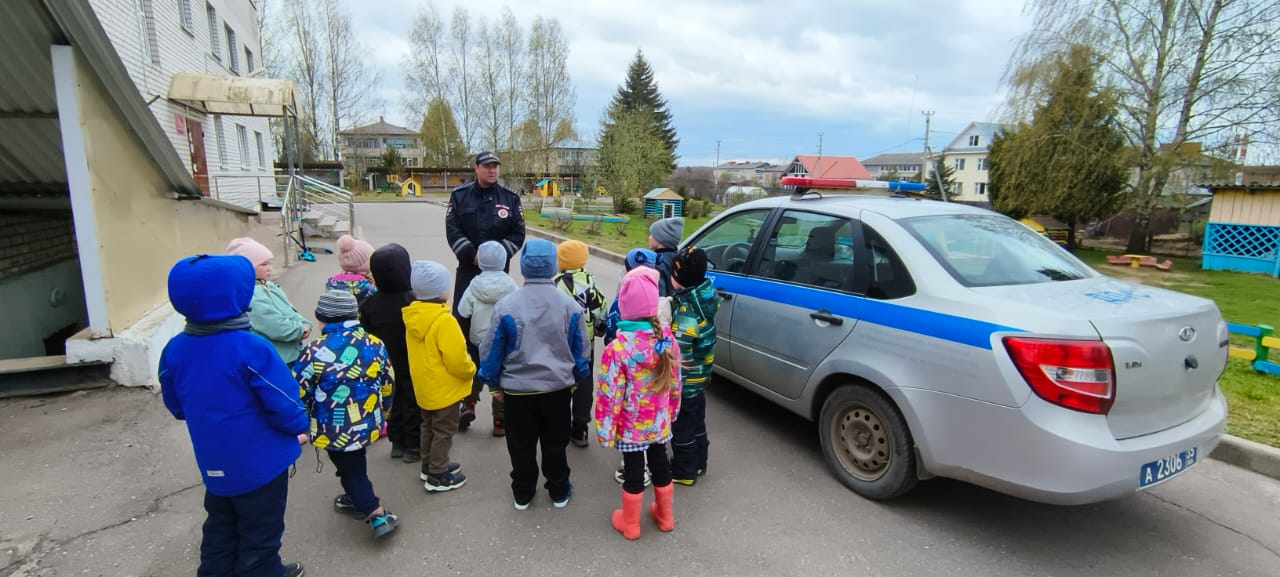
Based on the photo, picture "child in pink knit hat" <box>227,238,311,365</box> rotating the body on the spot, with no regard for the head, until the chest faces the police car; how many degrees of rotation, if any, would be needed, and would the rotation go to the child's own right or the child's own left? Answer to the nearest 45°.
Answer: approximately 45° to the child's own right

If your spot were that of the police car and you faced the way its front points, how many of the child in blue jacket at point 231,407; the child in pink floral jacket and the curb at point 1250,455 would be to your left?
2

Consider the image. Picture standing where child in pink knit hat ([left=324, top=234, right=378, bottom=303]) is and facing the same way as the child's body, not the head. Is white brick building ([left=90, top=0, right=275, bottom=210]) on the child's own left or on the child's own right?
on the child's own left

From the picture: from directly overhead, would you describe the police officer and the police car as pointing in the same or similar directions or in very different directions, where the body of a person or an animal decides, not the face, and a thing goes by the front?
very different directions

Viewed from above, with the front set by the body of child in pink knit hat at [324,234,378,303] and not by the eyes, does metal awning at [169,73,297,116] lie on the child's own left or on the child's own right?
on the child's own left

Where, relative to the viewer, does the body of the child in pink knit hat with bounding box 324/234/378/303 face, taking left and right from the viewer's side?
facing away from the viewer and to the right of the viewer

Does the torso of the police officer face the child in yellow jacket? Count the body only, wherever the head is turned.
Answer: yes

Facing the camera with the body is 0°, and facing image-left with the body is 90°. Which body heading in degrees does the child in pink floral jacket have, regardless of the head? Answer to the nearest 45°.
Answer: approximately 135°

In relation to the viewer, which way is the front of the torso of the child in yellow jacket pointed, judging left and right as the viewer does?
facing away from the viewer and to the right of the viewer

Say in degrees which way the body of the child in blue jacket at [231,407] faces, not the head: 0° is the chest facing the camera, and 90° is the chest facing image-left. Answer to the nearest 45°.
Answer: approximately 225°
